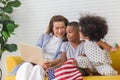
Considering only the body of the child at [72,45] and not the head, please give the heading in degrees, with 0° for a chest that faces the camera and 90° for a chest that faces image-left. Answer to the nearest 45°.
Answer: approximately 45°
